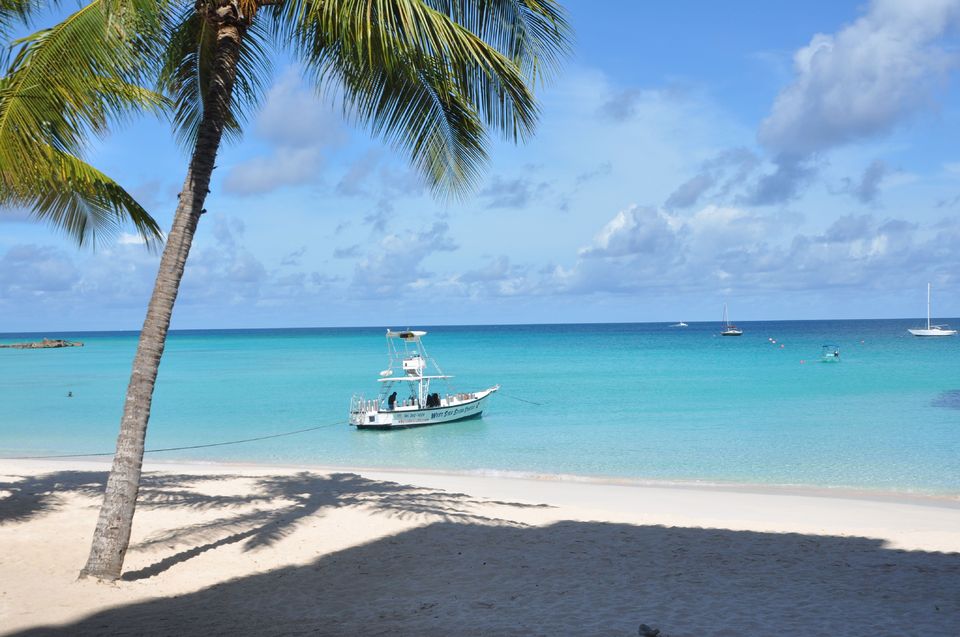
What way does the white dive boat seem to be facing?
to the viewer's right
